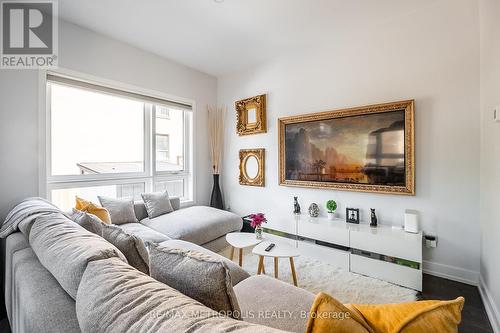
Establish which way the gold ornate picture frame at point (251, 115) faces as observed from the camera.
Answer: facing the viewer and to the left of the viewer

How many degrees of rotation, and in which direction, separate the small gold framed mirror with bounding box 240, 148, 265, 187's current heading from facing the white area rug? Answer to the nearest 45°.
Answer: approximately 90° to its left

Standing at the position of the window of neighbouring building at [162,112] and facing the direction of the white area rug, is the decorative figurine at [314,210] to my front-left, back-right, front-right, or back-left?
front-left

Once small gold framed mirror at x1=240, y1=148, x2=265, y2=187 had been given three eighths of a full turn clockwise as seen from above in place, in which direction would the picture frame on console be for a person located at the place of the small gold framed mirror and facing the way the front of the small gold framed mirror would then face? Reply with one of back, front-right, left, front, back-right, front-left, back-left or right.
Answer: back-right

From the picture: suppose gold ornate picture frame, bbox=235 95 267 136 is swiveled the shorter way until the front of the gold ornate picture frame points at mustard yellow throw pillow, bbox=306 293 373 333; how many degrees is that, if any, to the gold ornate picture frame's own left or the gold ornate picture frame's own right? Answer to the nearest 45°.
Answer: approximately 45° to the gold ornate picture frame's own left

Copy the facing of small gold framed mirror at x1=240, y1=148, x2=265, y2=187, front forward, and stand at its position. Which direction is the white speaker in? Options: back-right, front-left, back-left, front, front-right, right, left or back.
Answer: left

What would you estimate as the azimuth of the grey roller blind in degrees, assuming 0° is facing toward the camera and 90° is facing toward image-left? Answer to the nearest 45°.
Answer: approximately 315°

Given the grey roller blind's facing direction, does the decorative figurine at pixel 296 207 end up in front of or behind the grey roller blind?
in front

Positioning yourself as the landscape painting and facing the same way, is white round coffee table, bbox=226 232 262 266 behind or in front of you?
in front

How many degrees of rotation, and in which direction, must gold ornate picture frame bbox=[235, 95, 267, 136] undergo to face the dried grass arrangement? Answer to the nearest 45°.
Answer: approximately 90° to its right

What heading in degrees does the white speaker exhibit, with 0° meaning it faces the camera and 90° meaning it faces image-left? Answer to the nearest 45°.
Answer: approximately 45°

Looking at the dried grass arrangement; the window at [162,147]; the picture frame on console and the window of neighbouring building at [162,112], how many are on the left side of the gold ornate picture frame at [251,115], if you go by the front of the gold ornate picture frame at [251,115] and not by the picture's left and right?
1

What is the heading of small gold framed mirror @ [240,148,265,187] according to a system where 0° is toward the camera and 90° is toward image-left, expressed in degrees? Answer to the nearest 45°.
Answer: approximately 45°

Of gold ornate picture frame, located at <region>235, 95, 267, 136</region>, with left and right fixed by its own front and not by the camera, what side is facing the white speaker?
left

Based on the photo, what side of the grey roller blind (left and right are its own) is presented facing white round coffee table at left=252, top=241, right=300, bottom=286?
front

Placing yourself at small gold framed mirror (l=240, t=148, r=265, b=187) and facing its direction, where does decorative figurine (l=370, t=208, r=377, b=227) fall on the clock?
The decorative figurine is roughly at 9 o'clock from the small gold framed mirror.

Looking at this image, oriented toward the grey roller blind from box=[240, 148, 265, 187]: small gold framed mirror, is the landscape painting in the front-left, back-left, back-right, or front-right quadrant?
back-left
